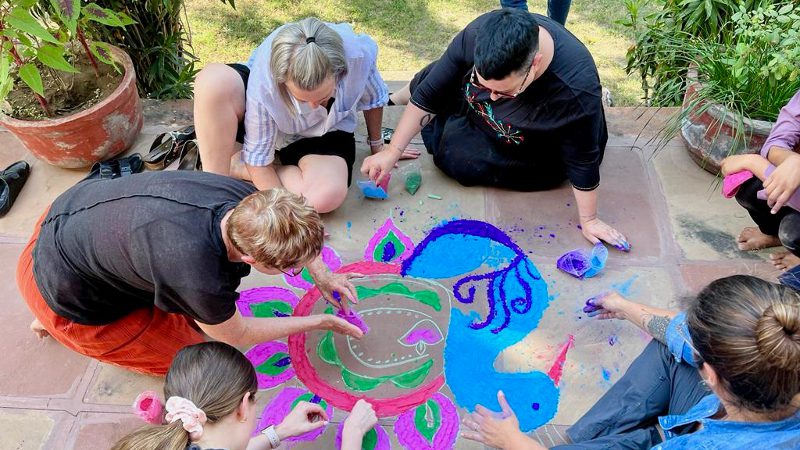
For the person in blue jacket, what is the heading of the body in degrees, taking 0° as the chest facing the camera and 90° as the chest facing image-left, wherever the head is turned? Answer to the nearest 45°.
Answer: approximately 135°

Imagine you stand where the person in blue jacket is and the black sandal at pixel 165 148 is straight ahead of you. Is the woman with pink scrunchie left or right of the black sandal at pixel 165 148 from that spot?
left

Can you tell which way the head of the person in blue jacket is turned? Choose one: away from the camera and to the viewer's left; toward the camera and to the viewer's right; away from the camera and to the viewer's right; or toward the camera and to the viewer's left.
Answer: away from the camera and to the viewer's left

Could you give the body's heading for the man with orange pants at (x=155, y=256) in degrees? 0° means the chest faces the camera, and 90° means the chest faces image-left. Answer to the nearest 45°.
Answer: approximately 270°

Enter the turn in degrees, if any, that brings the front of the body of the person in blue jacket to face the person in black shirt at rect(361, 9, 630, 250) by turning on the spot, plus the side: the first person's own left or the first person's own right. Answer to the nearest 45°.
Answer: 0° — they already face them

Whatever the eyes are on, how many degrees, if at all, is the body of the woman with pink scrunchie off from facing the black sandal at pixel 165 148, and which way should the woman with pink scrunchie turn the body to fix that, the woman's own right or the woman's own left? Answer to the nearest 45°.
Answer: approximately 45° to the woman's own left

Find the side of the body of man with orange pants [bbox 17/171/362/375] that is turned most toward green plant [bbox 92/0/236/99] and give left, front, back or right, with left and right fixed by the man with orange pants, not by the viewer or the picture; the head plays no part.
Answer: left

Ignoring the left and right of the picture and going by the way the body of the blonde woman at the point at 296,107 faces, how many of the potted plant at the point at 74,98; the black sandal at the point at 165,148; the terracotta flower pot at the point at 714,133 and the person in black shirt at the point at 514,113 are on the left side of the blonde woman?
2

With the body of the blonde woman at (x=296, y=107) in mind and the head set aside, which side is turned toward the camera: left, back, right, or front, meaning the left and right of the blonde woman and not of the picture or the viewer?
front

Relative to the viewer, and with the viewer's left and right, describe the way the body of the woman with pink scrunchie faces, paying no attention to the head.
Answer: facing away from the viewer and to the right of the viewer

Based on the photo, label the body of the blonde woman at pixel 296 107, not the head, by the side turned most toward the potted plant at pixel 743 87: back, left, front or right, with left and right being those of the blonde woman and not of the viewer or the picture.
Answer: left
